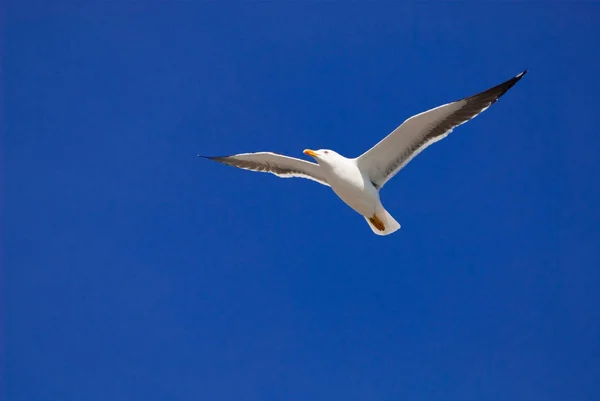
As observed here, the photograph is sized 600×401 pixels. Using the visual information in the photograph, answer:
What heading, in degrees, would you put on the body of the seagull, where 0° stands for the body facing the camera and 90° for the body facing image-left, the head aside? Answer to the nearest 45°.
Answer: approximately 45°
